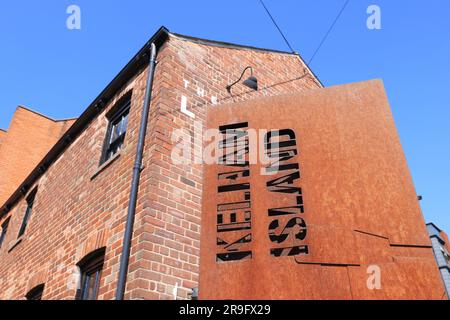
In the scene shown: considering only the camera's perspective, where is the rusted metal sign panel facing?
facing the viewer
